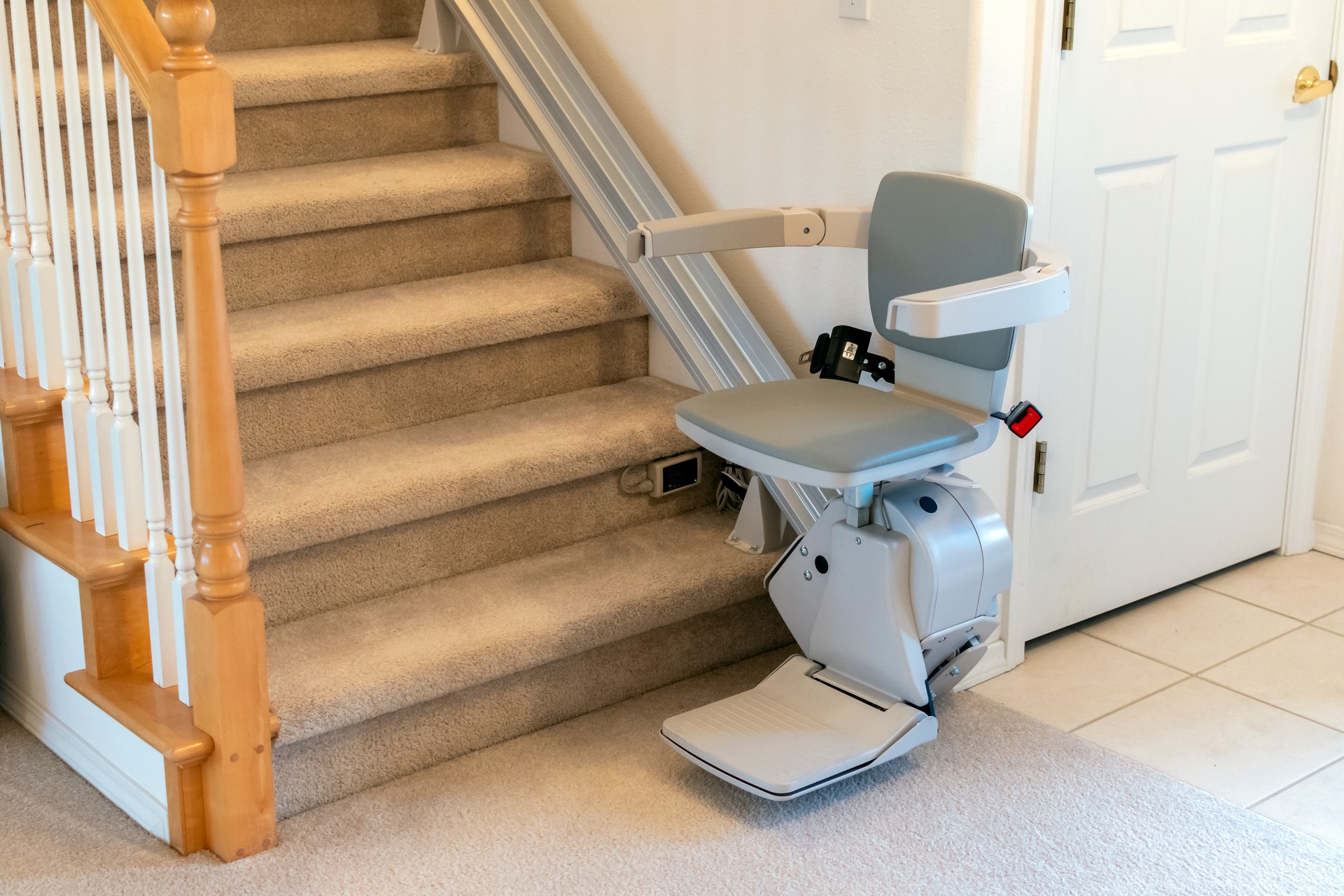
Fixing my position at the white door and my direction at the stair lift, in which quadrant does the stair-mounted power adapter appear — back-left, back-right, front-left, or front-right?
front-right

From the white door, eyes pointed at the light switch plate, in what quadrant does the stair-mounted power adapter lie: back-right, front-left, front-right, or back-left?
front-right

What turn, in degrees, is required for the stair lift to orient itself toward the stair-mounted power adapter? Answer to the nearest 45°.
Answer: approximately 90° to its right

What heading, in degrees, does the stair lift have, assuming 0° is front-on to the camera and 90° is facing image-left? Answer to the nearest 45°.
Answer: approximately 45°

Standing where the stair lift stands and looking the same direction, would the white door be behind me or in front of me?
behind
